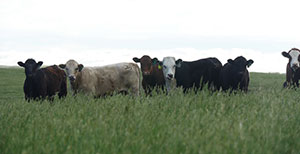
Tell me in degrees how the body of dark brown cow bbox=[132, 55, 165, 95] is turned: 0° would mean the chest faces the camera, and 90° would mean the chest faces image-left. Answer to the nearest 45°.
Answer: approximately 45°

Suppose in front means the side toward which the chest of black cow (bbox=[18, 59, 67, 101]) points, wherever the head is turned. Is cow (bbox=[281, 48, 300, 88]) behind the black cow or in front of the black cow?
behind

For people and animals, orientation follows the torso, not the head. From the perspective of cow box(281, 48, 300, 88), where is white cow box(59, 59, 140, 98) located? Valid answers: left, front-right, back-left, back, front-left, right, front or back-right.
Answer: front-right

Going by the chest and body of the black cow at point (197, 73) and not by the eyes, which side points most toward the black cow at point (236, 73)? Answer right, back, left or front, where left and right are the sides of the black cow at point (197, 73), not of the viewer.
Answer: back

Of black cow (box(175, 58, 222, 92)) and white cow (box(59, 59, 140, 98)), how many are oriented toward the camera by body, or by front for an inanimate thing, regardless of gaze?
0

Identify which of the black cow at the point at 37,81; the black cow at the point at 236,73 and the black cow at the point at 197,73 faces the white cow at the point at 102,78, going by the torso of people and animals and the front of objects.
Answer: the black cow at the point at 197,73

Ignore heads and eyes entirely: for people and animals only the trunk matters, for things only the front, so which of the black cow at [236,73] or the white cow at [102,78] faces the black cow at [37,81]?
the white cow

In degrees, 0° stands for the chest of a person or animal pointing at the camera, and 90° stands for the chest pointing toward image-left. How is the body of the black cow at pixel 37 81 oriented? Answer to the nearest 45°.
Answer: approximately 45°

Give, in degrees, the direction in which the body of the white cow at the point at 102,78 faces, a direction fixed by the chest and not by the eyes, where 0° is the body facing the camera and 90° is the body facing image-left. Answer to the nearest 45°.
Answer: approximately 90°

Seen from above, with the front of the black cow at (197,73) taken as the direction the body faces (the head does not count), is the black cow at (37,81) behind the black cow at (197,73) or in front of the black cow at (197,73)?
in front
